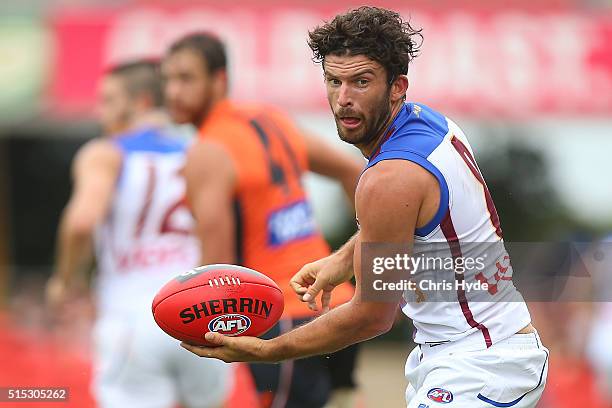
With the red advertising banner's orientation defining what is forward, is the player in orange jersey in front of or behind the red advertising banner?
in front

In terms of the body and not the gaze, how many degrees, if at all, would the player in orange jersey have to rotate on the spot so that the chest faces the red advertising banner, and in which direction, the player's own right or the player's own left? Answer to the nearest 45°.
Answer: approximately 45° to the player's own right

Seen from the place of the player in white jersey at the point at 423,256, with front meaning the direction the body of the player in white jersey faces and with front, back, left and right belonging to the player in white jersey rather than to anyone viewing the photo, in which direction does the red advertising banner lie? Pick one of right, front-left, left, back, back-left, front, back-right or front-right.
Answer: right

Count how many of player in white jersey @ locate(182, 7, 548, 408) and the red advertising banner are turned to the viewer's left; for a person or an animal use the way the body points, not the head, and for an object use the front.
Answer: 1

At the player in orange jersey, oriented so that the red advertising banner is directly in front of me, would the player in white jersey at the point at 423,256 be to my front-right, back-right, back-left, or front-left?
back-right

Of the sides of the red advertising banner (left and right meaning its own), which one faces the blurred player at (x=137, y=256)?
front

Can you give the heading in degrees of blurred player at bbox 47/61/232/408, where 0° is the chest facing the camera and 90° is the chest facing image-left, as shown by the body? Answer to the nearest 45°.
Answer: approximately 135°

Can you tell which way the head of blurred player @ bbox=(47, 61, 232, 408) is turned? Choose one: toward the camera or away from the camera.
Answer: away from the camera

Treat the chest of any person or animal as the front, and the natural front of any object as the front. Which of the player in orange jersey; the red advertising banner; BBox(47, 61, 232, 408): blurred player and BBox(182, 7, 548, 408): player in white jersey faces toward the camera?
the red advertising banner

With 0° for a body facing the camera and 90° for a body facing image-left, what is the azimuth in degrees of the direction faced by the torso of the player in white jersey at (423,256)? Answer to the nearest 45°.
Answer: approximately 90°

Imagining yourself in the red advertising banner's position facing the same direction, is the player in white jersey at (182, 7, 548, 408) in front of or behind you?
in front

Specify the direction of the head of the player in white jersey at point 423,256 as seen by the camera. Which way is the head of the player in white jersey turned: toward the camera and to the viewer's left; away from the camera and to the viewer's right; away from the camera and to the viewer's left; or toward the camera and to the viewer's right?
toward the camera and to the viewer's left

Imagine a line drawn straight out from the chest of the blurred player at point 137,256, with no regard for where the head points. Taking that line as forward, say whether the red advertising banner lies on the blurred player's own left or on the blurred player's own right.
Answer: on the blurred player's own right

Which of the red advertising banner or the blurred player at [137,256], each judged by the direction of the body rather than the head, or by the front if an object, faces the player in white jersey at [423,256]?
the red advertising banner
